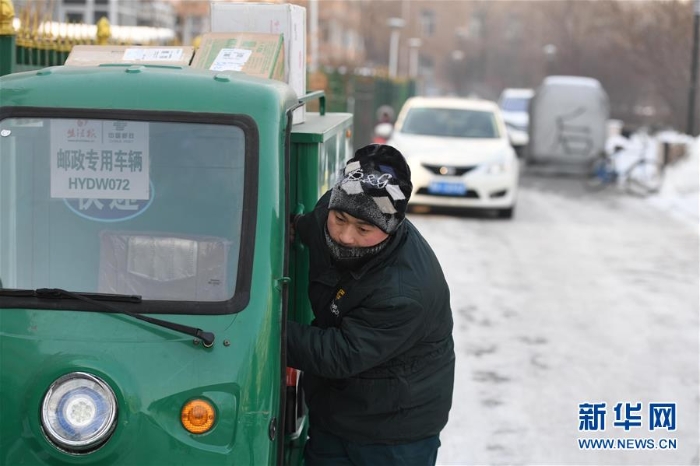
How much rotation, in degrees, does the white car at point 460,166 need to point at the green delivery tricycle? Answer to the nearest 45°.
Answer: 0° — it already faces it

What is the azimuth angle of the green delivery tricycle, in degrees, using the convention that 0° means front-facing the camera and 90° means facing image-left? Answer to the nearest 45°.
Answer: approximately 0°

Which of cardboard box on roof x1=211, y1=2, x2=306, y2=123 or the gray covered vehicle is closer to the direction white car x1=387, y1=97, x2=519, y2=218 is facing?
the cardboard box on roof

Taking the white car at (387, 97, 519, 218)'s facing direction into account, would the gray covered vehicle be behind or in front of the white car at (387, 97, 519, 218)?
behind

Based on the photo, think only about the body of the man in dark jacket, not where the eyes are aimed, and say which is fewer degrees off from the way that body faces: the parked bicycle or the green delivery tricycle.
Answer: the green delivery tricycle

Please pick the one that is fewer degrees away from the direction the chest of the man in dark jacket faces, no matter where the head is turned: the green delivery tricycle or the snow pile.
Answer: the green delivery tricycle

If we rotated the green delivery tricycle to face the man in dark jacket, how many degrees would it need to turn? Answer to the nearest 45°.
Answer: approximately 90° to its left
